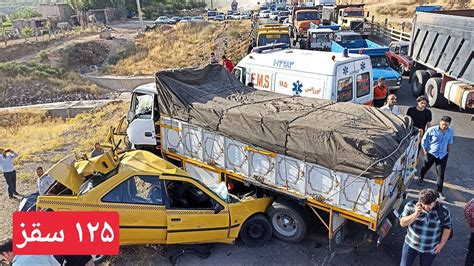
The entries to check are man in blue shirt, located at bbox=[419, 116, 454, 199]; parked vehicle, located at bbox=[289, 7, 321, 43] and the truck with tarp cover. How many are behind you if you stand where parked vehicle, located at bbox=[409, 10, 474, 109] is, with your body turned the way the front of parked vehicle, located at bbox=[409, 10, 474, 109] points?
1

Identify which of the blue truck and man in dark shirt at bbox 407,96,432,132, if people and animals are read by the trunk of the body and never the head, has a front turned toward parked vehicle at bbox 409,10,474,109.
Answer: the blue truck

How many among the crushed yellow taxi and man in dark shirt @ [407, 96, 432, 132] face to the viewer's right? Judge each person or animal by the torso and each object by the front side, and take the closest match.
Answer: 1

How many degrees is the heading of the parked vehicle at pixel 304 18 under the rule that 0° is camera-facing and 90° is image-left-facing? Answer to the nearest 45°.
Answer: approximately 0°

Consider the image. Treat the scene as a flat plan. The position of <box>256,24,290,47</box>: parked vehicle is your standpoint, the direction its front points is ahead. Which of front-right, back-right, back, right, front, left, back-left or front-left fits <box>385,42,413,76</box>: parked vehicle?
left

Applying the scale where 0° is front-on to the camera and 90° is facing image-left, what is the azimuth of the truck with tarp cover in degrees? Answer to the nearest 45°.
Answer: approximately 135°

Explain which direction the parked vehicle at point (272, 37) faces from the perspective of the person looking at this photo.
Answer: facing the viewer

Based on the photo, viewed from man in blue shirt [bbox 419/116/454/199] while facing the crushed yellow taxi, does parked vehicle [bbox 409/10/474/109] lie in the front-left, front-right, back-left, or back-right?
back-right

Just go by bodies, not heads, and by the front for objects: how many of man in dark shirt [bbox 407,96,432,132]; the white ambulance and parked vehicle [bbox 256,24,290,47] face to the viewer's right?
0

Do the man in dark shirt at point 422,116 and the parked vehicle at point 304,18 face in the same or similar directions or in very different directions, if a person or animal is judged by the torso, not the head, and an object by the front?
same or similar directions

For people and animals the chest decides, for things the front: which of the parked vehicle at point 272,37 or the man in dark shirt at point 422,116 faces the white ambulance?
the parked vehicle

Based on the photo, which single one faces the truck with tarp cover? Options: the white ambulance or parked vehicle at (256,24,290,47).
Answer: the parked vehicle

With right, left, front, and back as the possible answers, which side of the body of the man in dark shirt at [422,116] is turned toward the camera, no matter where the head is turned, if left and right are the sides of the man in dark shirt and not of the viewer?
front

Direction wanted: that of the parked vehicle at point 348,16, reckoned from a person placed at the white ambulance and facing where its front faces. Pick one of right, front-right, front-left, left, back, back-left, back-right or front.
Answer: front-right

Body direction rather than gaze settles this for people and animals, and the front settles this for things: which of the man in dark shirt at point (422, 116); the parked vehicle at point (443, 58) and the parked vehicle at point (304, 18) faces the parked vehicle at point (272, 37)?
the parked vehicle at point (304, 18)
